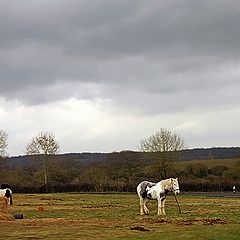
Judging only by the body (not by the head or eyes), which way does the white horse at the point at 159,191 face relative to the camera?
to the viewer's right
